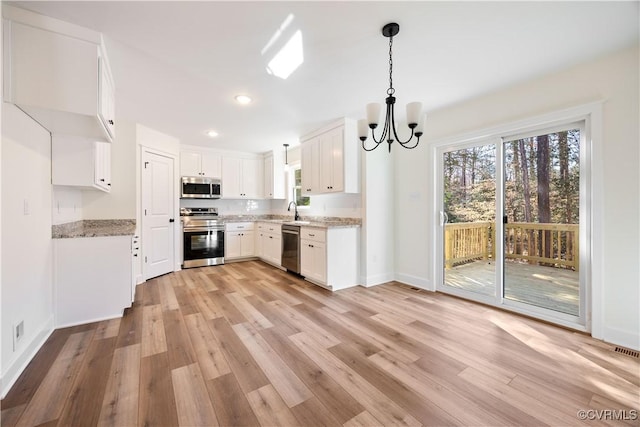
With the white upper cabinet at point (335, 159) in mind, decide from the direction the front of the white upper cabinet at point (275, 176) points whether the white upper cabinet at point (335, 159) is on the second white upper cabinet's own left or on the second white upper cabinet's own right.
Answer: on the second white upper cabinet's own left

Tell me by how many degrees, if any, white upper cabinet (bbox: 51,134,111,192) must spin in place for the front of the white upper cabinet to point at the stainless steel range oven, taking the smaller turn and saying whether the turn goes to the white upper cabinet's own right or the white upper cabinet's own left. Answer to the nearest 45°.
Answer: approximately 45° to the white upper cabinet's own left

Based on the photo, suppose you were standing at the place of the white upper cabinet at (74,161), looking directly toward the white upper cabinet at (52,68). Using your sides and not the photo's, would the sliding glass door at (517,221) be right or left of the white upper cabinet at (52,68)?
left

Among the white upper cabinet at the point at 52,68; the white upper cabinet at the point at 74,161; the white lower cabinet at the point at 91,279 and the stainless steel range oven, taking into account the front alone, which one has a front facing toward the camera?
the stainless steel range oven

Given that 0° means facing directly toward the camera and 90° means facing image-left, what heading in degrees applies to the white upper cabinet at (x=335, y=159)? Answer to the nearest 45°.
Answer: approximately 45°

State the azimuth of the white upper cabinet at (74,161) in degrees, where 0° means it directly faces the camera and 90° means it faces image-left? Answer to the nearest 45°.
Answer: approximately 270°

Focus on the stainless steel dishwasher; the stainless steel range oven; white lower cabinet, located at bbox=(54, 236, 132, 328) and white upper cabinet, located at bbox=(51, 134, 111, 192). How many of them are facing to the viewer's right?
2

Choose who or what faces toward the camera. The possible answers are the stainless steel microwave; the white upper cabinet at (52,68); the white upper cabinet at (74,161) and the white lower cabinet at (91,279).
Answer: the stainless steel microwave

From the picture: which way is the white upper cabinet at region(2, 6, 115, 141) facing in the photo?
to the viewer's right

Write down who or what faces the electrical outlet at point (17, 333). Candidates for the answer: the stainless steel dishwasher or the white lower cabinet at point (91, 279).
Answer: the stainless steel dishwasher

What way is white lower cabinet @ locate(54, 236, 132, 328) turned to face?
to the viewer's right
